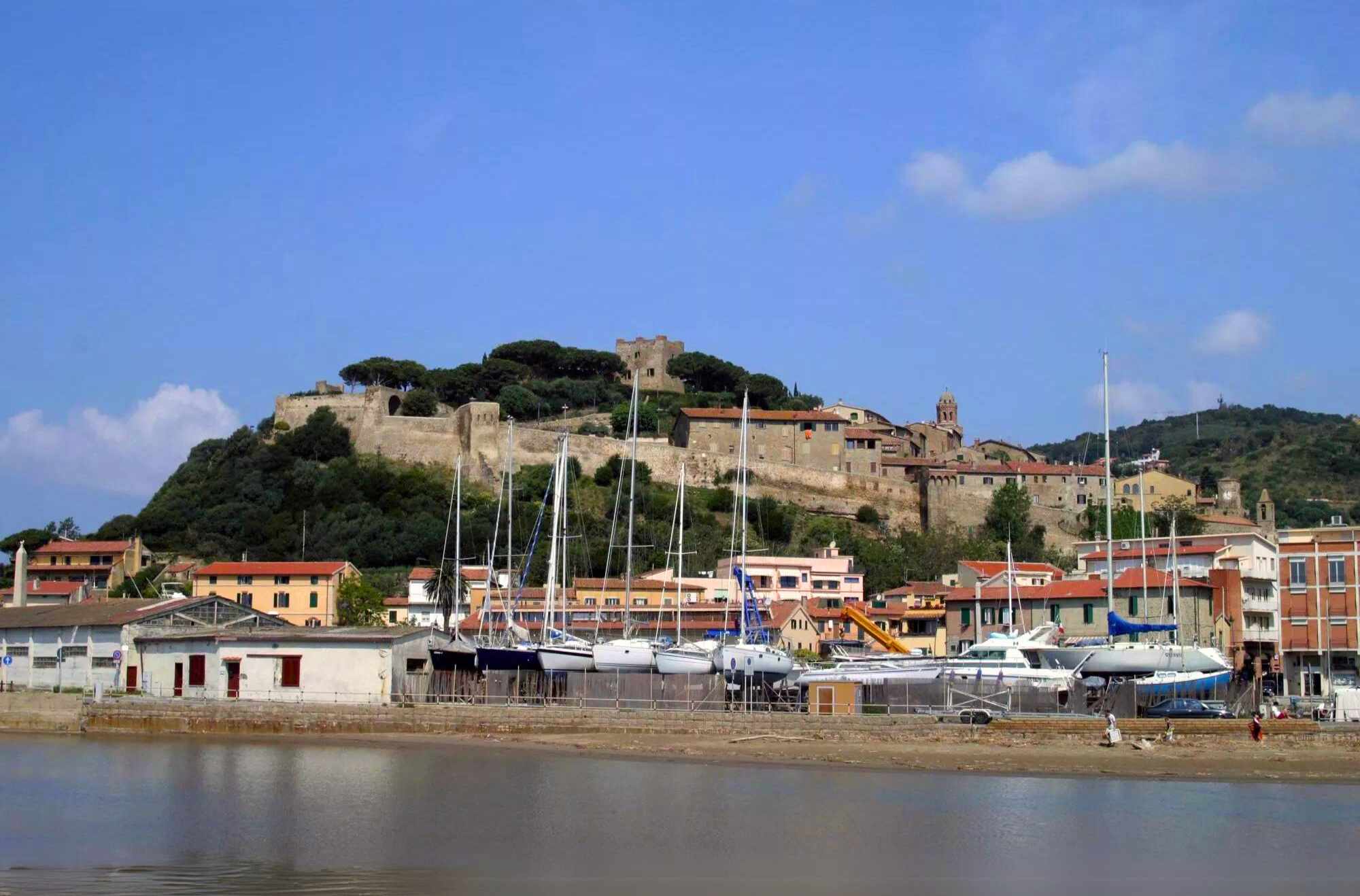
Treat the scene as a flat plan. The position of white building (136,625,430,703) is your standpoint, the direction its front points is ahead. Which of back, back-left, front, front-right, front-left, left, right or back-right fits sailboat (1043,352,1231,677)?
left

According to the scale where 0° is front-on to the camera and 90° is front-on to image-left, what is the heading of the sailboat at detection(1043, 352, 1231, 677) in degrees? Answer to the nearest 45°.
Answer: approximately 90°

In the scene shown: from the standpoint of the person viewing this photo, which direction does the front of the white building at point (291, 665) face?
facing the viewer

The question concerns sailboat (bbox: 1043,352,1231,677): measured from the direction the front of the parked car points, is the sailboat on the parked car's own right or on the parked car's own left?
on the parked car's own left

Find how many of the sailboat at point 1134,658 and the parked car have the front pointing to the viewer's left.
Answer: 1

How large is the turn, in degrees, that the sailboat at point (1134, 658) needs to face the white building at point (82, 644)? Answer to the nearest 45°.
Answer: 0° — it already faces it

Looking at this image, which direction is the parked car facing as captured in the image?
to the viewer's right

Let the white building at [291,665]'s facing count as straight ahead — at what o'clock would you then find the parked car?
The parked car is roughly at 10 o'clock from the white building.

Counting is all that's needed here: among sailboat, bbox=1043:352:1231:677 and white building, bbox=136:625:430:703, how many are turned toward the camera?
1

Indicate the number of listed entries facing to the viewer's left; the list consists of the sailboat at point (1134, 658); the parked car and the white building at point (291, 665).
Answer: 1

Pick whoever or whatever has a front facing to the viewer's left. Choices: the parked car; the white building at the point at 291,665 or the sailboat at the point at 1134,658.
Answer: the sailboat
